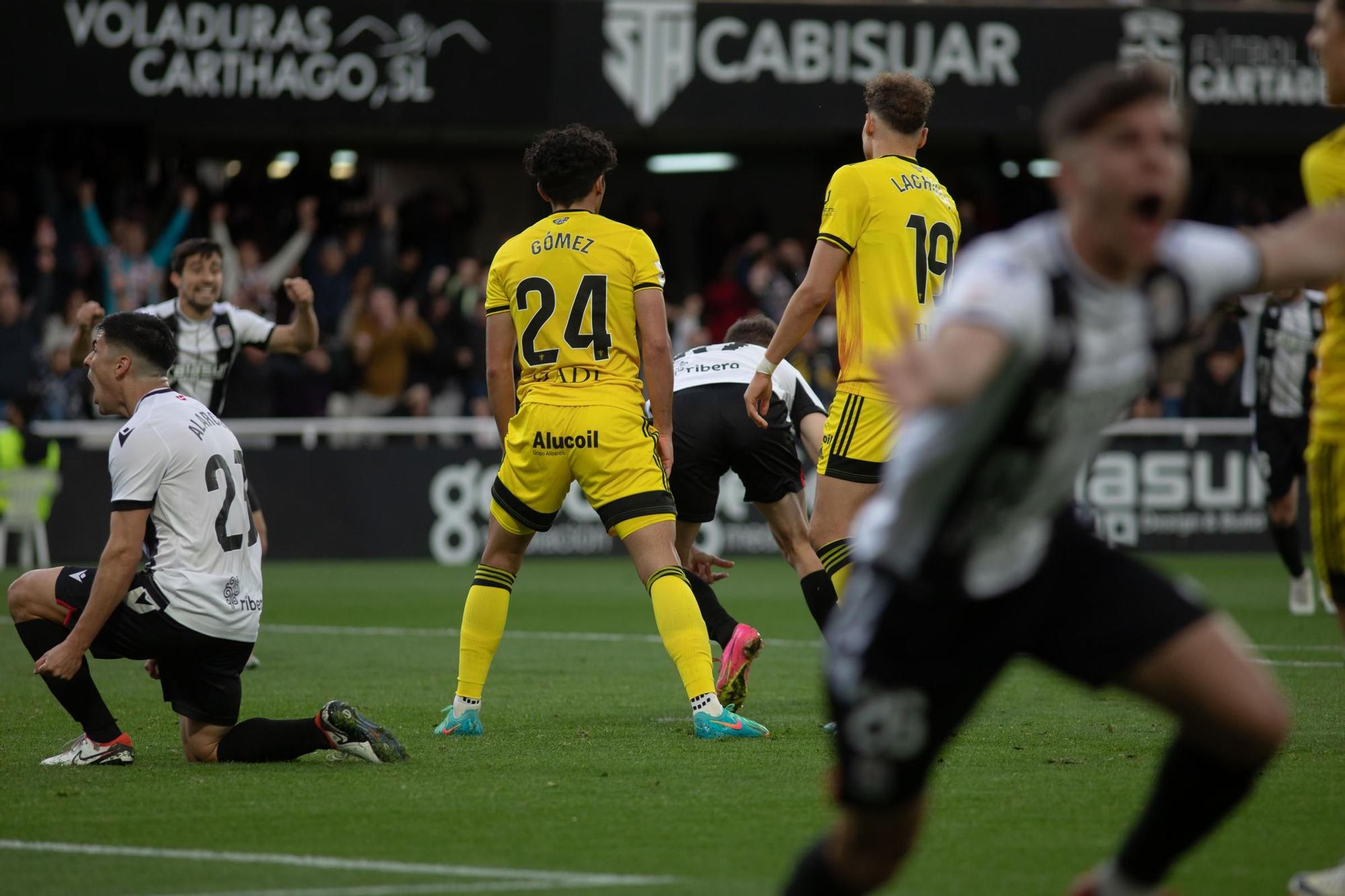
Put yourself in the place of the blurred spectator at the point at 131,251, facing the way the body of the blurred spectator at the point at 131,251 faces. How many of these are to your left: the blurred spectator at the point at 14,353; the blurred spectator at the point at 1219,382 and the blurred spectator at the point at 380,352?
2

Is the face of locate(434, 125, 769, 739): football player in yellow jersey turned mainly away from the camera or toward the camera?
away from the camera

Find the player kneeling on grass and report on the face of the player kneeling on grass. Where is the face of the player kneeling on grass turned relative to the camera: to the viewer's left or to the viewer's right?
to the viewer's left

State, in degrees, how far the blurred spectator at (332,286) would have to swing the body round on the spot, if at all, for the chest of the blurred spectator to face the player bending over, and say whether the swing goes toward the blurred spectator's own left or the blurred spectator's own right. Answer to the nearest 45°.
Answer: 0° — they already face them

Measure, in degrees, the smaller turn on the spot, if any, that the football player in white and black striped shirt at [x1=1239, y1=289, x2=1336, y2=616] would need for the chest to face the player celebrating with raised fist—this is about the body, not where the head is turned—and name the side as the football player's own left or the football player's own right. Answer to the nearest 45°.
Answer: approximately 45° to the football player's own right

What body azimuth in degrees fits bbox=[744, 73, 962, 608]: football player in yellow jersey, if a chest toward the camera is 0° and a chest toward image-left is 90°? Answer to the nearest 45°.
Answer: approximately 135°

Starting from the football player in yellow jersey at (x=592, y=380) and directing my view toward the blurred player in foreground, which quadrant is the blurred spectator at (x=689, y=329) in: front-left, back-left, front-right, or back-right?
back-left
